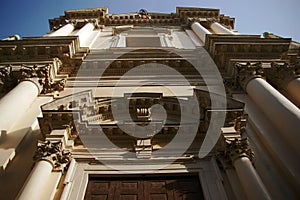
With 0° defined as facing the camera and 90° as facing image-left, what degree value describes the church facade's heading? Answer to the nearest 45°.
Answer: approximately 0°
